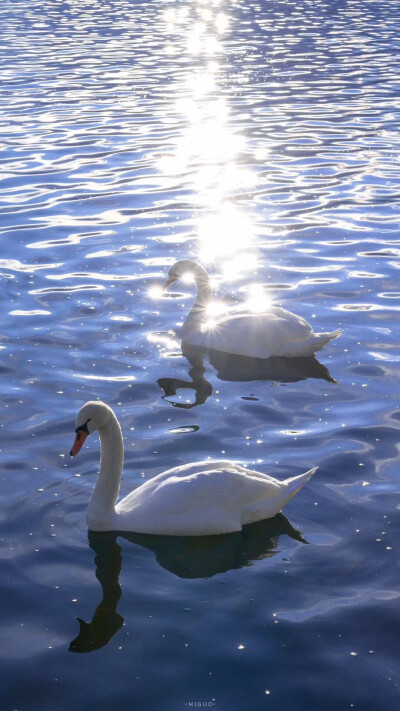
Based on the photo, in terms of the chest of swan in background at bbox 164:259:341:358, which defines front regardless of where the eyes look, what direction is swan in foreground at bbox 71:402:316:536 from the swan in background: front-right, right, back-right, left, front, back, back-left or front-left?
left

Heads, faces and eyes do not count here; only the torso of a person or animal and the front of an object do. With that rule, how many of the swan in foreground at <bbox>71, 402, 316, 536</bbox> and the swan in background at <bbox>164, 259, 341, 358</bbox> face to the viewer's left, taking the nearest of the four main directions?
2

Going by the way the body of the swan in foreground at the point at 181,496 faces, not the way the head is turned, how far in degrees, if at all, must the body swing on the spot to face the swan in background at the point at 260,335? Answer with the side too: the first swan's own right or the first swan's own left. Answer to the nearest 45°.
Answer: approximately 90° to the first swan's own right

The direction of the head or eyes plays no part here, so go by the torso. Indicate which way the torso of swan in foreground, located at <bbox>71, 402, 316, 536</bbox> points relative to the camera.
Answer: to the viewer's left

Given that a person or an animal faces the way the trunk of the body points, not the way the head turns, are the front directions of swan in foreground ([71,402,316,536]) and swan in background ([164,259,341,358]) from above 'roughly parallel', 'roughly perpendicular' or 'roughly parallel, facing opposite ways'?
roughly parallel

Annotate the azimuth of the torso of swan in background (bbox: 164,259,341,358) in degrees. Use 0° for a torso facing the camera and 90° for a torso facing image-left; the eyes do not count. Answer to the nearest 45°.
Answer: approximately 90°
